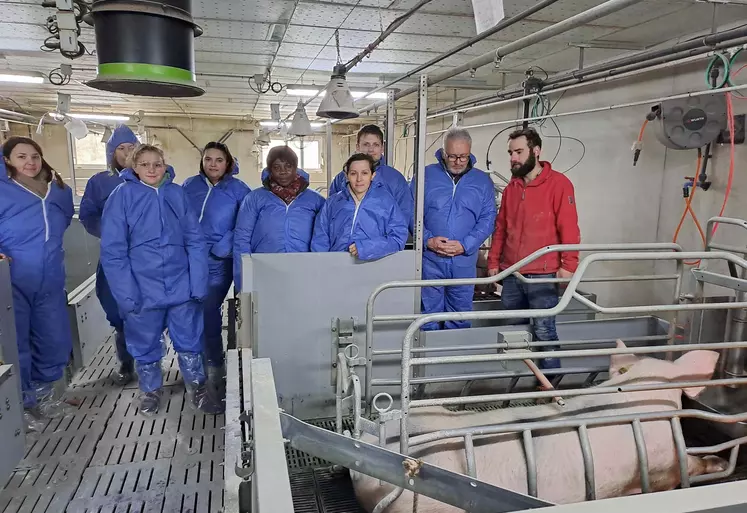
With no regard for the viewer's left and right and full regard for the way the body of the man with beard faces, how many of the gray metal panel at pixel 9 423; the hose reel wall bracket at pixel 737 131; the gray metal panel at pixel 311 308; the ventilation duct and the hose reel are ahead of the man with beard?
3

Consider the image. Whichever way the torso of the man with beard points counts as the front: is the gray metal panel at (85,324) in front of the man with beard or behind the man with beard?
in front

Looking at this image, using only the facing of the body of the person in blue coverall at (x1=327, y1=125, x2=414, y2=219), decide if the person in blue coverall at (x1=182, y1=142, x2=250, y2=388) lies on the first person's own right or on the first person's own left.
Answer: on the first person's own right

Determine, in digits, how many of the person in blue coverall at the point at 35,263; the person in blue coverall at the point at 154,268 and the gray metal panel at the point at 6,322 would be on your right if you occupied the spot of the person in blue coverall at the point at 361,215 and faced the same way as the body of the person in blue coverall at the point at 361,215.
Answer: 3

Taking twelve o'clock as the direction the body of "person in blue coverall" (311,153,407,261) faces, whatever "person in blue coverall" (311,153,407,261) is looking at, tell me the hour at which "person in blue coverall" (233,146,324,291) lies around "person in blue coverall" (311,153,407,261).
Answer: "person in blue coverall" (233,146,324,291) is roughly at 4 o'clock from "person in blue coverall" (311,153,407,261).

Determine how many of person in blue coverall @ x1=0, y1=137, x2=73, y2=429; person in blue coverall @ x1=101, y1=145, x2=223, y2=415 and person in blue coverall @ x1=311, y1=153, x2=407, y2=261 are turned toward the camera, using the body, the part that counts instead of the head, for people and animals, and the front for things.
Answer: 3

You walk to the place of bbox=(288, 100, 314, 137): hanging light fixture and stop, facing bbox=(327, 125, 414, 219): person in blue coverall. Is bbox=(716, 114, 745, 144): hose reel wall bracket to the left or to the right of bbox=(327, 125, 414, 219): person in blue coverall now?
left

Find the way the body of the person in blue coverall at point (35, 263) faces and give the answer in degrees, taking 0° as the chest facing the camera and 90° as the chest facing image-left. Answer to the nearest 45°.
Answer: approximately 0°

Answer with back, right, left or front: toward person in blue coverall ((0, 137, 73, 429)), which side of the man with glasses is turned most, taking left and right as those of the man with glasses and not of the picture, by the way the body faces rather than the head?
right
